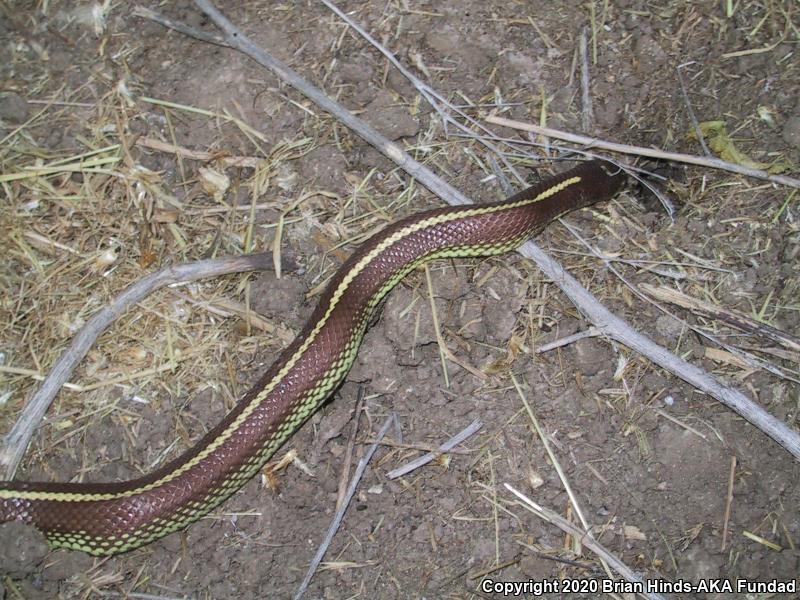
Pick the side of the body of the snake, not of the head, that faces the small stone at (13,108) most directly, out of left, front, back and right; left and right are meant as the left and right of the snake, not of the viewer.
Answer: left

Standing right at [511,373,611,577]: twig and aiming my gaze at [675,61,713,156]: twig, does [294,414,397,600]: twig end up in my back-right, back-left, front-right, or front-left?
back-left

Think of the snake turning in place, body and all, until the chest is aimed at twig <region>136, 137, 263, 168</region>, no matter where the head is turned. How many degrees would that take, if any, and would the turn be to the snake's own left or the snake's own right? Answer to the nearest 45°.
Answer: approximately 45° to the snake's own left

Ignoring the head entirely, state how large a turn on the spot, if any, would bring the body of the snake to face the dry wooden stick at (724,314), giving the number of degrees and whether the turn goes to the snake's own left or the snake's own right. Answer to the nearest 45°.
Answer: approximately 45° to the snake's own right

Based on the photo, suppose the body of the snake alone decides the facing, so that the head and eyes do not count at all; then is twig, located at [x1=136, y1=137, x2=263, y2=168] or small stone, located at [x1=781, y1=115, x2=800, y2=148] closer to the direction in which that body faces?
the small stone

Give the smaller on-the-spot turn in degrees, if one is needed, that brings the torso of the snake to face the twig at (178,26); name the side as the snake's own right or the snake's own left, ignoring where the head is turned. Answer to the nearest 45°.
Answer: approximately 45° to the snake's own left

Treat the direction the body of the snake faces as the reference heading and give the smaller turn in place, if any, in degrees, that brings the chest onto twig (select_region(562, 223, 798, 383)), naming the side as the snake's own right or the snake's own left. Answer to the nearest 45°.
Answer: approximately 45° to the snake's own right

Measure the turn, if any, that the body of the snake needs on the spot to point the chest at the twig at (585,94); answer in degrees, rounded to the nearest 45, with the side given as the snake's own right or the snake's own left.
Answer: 0° — it already faces it

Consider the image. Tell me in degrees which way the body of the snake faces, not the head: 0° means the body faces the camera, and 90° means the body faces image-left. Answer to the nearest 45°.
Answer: approximately 225°
